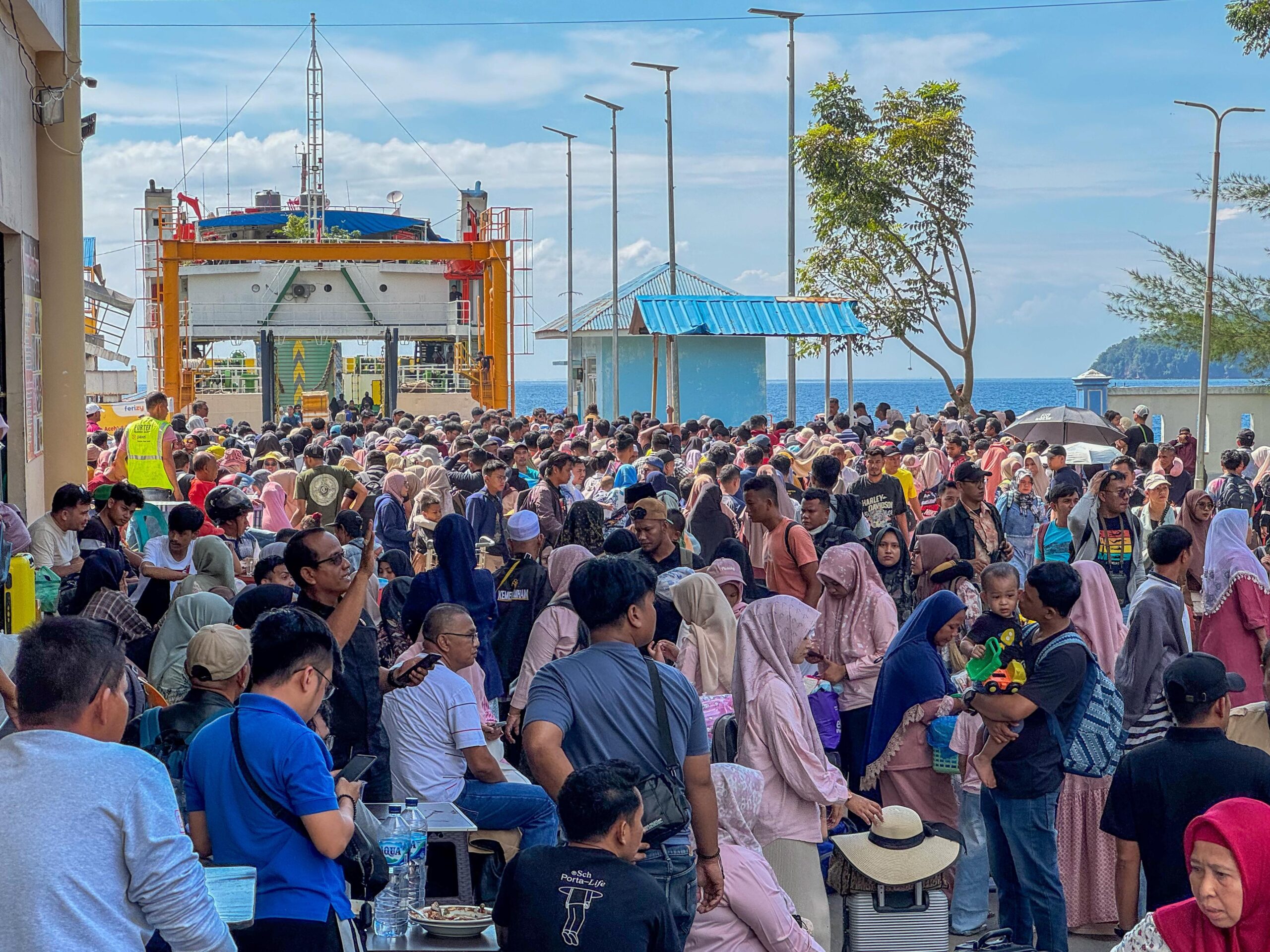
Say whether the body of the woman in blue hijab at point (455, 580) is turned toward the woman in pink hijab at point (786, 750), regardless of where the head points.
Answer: no

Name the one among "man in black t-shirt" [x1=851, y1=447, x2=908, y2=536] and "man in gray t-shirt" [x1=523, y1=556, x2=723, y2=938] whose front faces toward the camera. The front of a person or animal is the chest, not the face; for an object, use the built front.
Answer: the man in black t-shirt

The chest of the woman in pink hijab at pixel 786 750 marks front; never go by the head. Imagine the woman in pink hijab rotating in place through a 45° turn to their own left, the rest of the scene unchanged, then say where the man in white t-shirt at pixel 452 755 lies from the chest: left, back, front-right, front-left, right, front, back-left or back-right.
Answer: back-left

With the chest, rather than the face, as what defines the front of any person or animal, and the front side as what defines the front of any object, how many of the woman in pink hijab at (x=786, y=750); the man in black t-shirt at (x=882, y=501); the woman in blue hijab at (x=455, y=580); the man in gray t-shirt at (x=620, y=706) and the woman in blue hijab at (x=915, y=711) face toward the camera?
1

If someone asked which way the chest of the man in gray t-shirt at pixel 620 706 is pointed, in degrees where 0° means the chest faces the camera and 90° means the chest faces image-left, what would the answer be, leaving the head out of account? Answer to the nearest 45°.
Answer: approximately 225°

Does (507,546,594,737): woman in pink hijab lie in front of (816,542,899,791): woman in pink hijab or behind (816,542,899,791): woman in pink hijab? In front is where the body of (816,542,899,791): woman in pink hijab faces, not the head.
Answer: in front

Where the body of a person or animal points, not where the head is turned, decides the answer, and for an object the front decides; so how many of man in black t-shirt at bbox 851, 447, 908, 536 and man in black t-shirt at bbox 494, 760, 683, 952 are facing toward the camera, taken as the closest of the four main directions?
1

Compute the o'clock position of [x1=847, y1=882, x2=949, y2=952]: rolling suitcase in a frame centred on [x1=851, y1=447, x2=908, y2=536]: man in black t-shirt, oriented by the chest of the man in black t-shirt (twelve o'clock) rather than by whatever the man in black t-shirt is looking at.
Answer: The rolling suitcase is roughly at 12 o'clock from the man in black t-shirt.

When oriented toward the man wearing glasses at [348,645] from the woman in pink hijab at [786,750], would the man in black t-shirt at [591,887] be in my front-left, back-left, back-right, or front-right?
front-left

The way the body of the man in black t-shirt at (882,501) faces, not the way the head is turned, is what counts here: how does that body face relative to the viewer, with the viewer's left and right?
facing the viewer

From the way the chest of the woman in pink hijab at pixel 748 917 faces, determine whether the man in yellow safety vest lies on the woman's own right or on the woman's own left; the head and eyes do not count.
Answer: on the woman's own left

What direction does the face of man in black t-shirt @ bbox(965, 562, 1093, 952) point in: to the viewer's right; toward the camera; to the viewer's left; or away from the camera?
to the viewer's left

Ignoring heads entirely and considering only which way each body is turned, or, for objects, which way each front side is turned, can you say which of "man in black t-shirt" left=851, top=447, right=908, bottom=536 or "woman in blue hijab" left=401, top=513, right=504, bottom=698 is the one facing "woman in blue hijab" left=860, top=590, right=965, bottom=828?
the man in black t-shirt

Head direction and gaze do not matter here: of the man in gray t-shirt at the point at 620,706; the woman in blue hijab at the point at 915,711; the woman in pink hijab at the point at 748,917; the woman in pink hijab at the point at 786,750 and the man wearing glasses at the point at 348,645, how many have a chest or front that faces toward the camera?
0

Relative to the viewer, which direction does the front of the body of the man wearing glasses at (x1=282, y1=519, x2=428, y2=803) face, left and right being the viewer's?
facing to the right of the viewer
